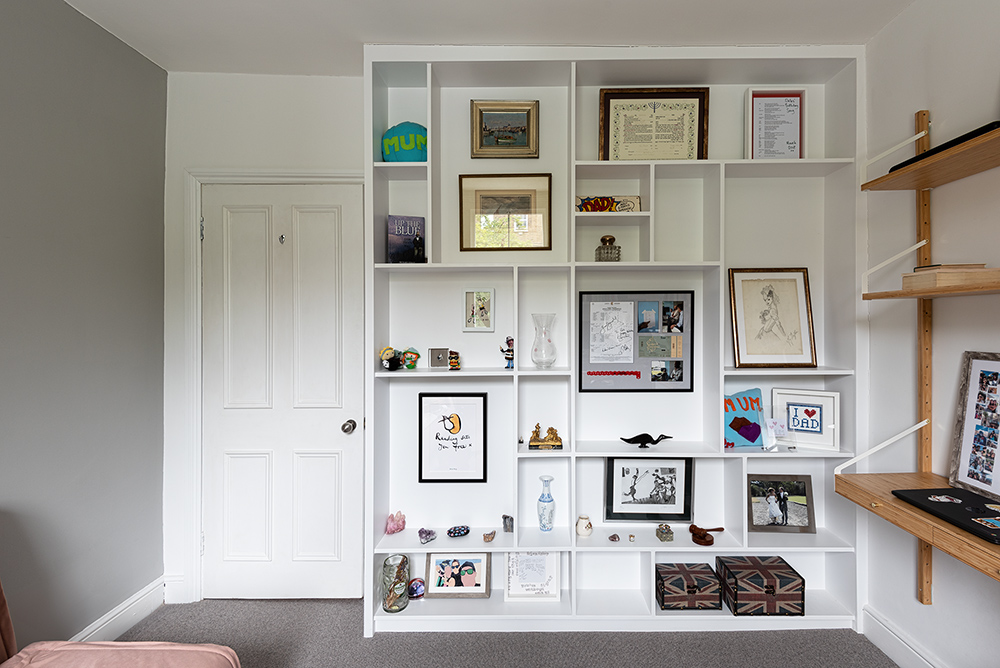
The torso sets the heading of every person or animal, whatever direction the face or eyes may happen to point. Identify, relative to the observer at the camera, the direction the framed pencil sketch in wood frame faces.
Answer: facing the viewer

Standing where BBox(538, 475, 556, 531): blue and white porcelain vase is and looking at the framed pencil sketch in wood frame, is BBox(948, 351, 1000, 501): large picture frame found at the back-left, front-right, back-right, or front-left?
front-right

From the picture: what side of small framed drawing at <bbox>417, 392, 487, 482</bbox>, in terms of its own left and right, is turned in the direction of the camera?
front

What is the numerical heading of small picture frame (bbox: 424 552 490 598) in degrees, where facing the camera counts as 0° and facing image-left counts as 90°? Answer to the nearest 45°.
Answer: approximately 0°

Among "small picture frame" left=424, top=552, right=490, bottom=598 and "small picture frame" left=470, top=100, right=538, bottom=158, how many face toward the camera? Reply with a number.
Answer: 2

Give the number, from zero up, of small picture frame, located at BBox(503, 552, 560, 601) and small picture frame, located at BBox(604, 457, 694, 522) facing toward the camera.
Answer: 2

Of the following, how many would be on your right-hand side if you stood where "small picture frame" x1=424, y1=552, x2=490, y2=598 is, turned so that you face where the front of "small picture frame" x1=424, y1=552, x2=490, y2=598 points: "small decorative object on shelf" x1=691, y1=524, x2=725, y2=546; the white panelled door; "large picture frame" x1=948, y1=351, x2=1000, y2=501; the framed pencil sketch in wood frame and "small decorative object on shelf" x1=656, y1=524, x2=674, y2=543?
1

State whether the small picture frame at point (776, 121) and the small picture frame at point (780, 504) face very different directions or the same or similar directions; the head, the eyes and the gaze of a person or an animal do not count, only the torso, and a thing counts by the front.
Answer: same or similar directions

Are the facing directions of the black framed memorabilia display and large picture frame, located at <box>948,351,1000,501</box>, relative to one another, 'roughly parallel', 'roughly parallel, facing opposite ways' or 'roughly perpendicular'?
roughly perpendicular

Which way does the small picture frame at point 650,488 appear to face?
toward the camera

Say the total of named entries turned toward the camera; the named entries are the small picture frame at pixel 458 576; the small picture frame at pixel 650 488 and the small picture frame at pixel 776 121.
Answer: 3
